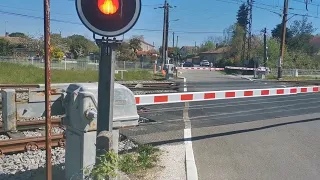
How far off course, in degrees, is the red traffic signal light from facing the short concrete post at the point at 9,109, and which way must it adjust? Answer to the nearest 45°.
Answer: approximately 135° to its right

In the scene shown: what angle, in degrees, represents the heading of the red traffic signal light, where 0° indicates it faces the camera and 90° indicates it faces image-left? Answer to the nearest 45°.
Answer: approximately 0°
